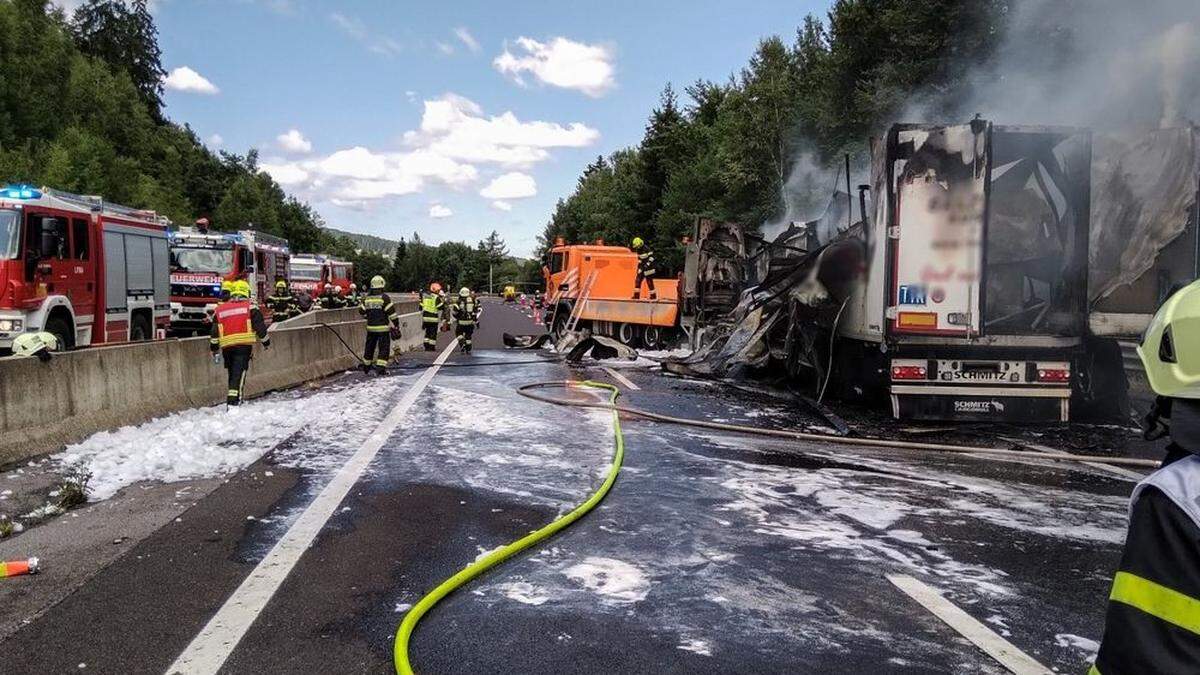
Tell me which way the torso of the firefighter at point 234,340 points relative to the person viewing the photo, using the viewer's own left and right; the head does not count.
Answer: facing away from the viewer

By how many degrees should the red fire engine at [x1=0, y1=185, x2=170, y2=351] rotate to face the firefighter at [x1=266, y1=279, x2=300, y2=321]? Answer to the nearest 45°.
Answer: approximately 180°

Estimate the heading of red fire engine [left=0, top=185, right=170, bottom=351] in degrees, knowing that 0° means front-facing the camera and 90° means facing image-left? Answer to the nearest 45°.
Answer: approximately 45°

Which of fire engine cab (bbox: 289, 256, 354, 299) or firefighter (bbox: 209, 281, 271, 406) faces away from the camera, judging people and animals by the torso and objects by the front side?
the firefighter

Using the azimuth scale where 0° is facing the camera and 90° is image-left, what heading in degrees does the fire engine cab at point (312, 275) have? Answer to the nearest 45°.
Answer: approximately 45°

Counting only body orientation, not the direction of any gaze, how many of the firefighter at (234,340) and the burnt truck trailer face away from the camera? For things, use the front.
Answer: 2

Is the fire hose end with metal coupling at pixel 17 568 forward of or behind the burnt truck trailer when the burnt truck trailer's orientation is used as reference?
behind

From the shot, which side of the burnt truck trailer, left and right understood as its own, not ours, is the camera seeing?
back

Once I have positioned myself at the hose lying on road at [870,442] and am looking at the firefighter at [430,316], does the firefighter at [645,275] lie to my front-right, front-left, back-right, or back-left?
front-right

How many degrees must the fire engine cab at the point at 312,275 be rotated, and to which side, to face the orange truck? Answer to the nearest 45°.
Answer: approximately 45° to its left

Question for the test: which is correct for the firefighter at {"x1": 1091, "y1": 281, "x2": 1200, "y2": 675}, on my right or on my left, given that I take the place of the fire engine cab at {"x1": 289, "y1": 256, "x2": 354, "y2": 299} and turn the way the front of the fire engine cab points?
on my left

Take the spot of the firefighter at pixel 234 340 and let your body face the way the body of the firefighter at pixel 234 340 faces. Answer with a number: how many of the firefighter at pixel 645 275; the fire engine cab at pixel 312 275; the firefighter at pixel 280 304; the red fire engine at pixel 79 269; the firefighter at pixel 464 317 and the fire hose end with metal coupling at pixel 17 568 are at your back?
1
